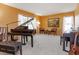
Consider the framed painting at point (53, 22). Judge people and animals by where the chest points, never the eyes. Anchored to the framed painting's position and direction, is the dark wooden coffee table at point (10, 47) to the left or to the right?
on its right

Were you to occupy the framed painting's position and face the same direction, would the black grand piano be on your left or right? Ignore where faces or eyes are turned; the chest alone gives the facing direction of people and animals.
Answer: on your right

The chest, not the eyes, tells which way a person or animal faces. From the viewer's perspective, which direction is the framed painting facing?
toward the camera
